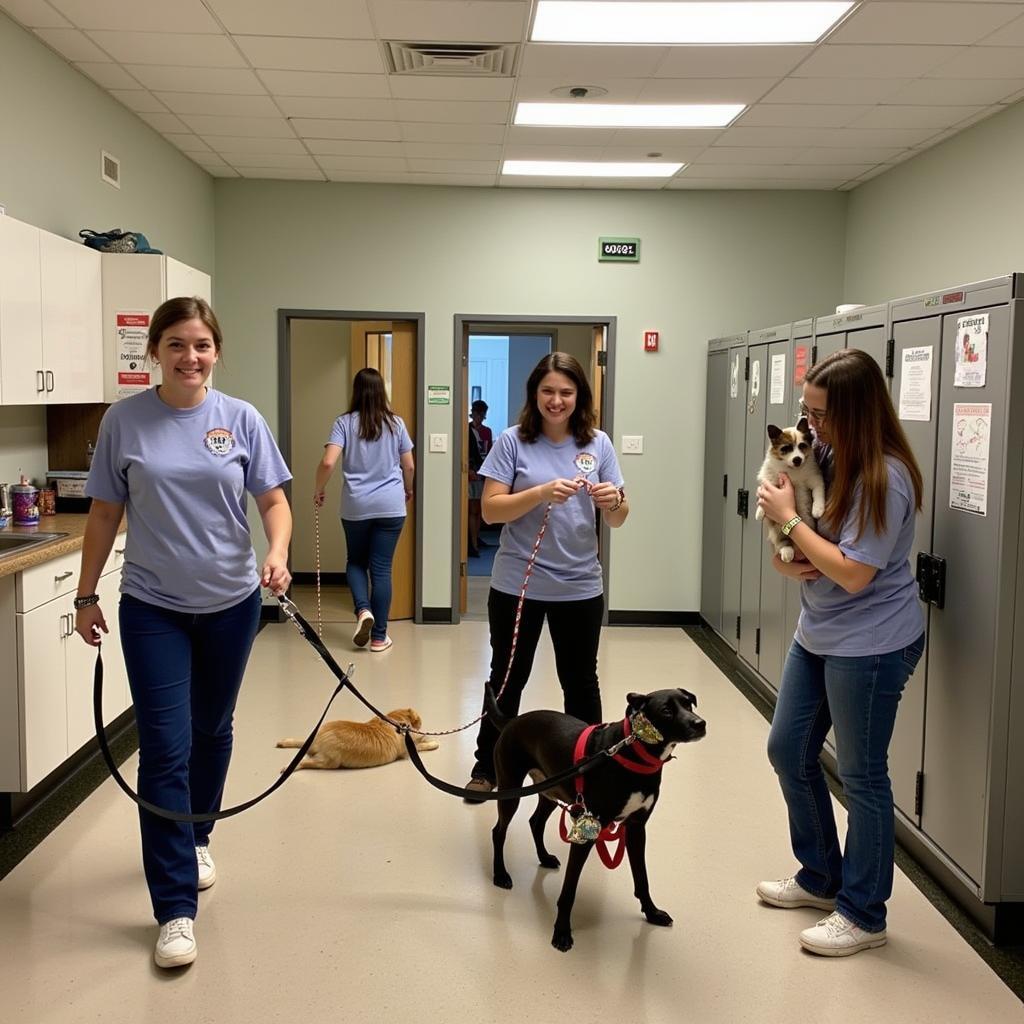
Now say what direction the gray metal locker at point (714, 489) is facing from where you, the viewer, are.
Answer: facing to the left of the viewer

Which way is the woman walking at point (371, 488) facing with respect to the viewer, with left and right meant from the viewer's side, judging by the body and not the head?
facing away from the viewer

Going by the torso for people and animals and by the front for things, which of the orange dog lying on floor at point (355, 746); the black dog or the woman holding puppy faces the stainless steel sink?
the woman holding puppy

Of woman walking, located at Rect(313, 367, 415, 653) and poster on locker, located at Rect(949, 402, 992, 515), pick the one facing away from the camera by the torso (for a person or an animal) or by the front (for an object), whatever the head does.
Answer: the woman walking

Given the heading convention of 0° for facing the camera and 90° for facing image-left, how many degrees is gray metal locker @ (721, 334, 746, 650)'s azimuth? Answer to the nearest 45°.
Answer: approximately 90°

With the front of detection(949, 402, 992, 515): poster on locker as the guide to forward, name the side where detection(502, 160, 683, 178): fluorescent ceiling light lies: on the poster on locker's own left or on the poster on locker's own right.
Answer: on the poster on locker's own right

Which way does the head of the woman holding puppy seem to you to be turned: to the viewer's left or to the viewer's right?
to the viewer's left

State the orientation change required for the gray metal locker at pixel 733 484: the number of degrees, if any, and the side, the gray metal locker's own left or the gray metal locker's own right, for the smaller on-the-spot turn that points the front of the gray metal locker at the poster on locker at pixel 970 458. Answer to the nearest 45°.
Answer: approximately 90° to the gray metal locker's own left

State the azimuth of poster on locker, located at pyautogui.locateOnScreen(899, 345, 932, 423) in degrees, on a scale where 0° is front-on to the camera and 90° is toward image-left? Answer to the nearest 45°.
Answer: approximately 45°

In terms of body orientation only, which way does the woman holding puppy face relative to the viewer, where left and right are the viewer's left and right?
facing to the left of the viewer

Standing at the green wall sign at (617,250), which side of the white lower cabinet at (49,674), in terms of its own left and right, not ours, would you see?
left
